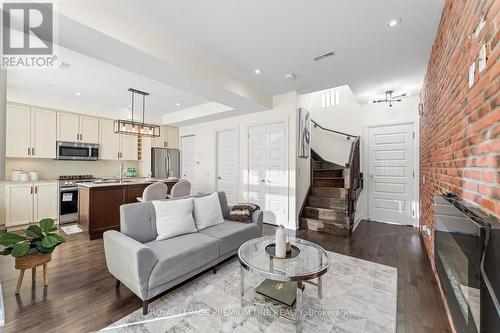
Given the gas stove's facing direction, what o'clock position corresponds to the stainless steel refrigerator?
The stainless steel refrigerator is roughly at 9 o'clock from the gas stove.

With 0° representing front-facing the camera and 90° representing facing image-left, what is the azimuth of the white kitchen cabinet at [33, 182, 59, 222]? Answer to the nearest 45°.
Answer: approximately 0°

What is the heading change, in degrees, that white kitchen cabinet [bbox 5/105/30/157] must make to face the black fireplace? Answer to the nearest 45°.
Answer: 0° — it already faces it

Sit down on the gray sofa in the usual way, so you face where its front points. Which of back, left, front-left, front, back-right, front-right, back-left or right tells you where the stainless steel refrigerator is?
back-left

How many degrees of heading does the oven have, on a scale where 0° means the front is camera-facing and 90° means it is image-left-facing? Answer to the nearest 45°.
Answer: approximately 315°

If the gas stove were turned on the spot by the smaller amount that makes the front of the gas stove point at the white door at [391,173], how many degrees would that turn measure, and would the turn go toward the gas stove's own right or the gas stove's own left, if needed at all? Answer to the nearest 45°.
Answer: approximately 45° to the gas stove's own left

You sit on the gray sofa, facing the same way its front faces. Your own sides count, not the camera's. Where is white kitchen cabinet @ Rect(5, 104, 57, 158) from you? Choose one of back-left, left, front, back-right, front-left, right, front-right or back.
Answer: back

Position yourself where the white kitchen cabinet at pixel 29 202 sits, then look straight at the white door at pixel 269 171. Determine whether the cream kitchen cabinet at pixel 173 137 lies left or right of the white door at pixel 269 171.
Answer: left
